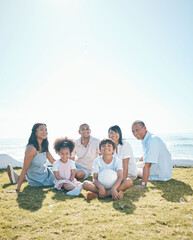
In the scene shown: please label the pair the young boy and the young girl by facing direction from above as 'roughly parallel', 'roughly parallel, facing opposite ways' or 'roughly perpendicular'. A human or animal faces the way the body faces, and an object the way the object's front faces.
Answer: roughly parallel

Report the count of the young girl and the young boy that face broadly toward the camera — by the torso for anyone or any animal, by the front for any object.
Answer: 2

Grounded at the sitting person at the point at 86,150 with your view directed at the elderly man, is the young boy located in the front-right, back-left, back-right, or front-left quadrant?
front-right

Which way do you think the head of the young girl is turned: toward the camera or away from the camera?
toward the camera

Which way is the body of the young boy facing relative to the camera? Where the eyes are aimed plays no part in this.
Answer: toward the camera

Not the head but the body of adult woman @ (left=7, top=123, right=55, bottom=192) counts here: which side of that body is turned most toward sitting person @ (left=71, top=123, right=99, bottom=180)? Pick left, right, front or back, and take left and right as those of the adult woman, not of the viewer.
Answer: left

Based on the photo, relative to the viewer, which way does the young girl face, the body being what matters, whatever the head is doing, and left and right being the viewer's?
facing the viewer

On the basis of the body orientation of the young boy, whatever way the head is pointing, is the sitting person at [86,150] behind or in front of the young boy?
behind

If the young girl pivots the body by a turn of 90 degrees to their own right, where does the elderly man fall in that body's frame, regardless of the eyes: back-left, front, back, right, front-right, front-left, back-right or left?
back

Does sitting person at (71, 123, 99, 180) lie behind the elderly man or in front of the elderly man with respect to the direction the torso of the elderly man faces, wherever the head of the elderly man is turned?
in front
